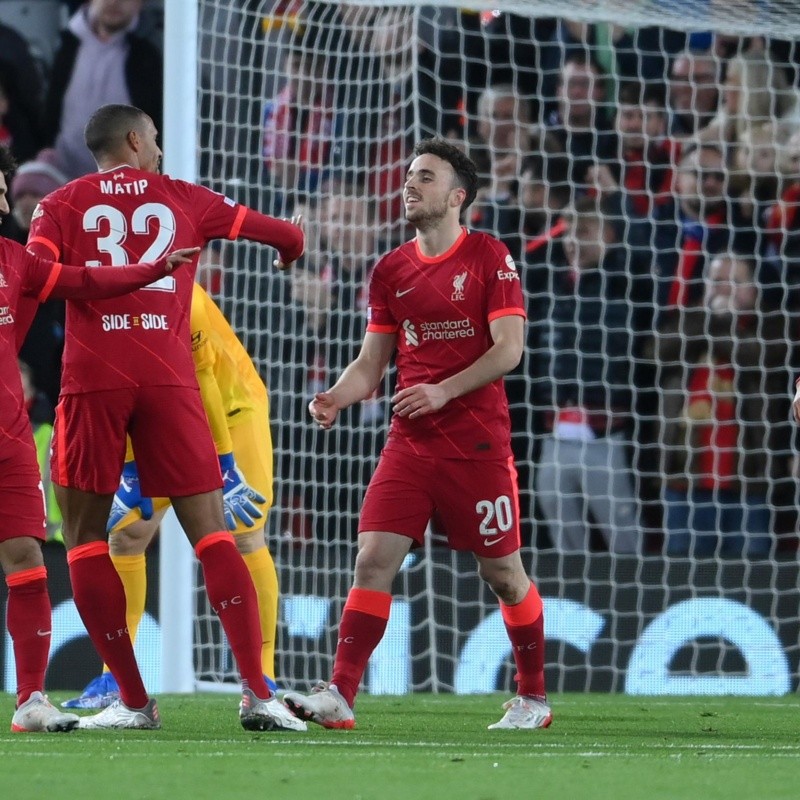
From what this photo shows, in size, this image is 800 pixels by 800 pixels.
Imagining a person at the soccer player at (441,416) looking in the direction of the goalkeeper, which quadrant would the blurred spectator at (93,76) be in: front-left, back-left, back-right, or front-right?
front-right

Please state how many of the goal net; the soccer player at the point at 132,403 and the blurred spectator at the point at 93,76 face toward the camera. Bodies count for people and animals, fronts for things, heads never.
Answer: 2

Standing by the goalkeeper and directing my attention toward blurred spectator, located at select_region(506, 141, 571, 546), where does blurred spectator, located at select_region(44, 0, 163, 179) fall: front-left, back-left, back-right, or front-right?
front-left

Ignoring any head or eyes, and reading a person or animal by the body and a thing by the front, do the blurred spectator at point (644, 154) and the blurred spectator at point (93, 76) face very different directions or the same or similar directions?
same or similar directions

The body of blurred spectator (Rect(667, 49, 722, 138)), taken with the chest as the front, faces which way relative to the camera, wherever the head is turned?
toward the camera

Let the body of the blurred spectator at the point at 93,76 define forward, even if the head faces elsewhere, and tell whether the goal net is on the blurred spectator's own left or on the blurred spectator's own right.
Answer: on the blurred spectator's own left

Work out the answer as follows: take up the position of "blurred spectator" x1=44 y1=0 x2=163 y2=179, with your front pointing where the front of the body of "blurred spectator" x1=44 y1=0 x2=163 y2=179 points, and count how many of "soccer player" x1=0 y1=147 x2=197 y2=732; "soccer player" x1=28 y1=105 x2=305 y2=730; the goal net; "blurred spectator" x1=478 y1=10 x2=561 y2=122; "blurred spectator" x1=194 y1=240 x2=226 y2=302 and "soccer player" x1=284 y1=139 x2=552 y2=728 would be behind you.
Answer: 0

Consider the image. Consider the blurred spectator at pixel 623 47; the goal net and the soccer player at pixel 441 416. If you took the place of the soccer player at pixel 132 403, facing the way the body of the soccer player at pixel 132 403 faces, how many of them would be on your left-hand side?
0

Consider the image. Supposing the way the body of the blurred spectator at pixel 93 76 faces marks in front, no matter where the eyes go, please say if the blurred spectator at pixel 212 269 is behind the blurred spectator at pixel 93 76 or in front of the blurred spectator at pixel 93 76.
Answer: in front

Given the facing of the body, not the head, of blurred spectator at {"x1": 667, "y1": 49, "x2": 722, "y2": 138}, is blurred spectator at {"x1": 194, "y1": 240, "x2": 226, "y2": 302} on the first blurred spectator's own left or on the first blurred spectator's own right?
on the first blurred spectator's own right

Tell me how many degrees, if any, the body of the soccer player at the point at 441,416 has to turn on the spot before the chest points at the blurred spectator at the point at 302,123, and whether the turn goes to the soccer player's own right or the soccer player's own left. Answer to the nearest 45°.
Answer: approximately 135° to the soccer player's own right

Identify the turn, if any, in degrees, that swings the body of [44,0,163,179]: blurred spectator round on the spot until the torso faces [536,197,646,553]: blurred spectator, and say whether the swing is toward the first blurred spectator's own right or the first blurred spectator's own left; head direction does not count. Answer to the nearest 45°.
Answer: approximately 45° to the first blurred spectator's own left

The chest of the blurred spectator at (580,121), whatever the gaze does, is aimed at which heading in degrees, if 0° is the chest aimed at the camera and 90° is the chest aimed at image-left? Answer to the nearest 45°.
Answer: approximately 0°

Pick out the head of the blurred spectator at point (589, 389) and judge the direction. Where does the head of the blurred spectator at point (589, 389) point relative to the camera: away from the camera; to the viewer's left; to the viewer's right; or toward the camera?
toward the camera

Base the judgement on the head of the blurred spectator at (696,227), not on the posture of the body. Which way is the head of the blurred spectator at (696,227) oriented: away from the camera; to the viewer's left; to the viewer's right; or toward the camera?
toward the camera

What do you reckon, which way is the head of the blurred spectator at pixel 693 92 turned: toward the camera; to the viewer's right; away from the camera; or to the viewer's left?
toward the camera

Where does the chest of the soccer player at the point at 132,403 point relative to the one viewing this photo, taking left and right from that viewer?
facing away from the viewer

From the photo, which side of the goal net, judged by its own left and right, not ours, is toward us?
front
